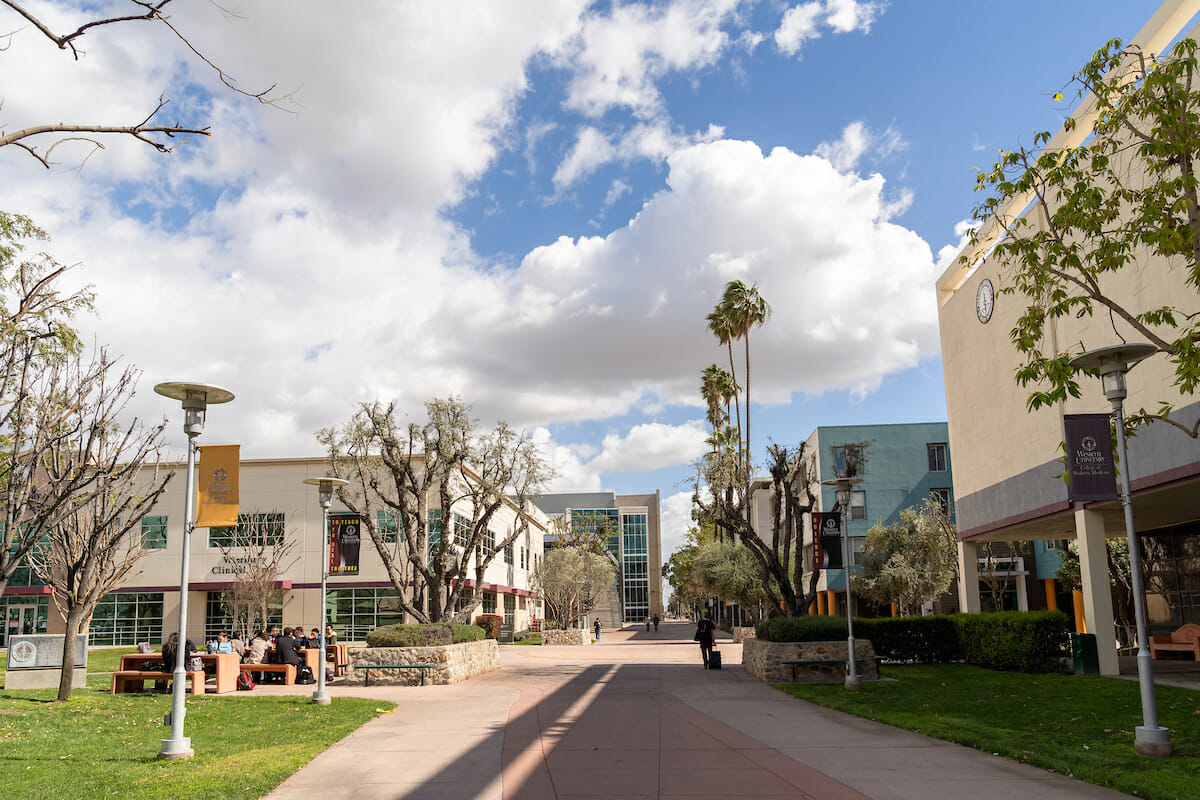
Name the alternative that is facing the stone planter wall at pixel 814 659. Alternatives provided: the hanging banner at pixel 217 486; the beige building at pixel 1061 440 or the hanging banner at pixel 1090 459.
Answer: the beige building

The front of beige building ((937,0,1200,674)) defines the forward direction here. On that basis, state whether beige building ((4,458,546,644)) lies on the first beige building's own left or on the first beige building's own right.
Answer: on the first beige building's own right

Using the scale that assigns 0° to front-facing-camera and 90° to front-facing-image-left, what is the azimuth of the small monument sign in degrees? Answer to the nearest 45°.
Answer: approximately 0°

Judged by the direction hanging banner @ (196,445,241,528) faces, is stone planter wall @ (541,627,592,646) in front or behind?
behind

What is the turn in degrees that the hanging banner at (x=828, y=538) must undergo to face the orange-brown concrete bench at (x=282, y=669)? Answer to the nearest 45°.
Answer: approximately 90° to its right
